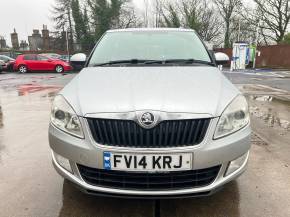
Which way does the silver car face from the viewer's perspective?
toward the camera

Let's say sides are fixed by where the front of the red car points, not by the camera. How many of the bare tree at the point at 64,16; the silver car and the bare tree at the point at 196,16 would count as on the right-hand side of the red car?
1

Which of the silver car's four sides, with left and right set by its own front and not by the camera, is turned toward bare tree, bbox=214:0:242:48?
back

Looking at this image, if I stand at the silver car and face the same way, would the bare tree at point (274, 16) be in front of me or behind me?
behind

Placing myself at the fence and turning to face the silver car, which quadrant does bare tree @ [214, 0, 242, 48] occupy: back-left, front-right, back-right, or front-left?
back-right

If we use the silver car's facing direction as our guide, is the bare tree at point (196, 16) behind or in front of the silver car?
behind

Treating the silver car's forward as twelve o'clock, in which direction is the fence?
The fence is roughly at 7 o'clock from the silver car.
